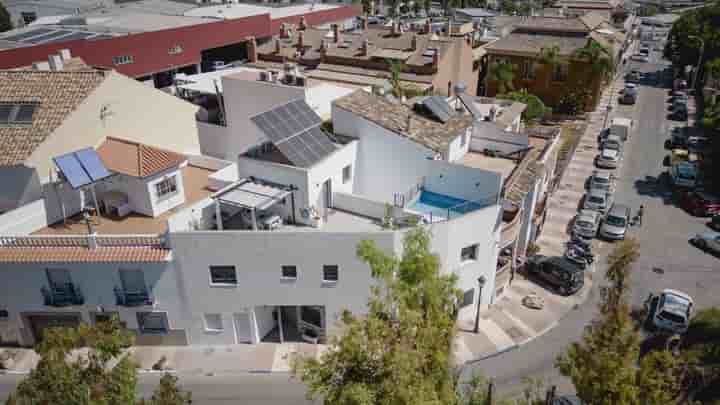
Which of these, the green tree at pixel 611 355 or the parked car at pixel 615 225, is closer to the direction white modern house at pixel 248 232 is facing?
the green tree

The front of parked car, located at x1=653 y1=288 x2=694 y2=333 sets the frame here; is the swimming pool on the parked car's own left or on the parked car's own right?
on the parked car's own right

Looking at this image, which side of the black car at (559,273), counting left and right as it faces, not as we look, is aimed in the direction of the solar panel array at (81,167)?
right

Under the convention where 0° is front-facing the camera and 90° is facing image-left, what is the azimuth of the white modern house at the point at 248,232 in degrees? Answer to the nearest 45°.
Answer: approximately 0°

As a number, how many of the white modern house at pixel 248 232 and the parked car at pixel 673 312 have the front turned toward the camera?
2

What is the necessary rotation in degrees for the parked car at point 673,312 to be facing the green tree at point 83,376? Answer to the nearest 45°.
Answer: approximately 45° to its right

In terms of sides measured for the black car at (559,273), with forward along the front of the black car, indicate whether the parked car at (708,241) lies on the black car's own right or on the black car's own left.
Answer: on the black car's own left

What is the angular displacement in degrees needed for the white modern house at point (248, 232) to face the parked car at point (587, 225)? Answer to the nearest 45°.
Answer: approximately 90° to its left

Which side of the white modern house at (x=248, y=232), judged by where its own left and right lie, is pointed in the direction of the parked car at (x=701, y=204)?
left
